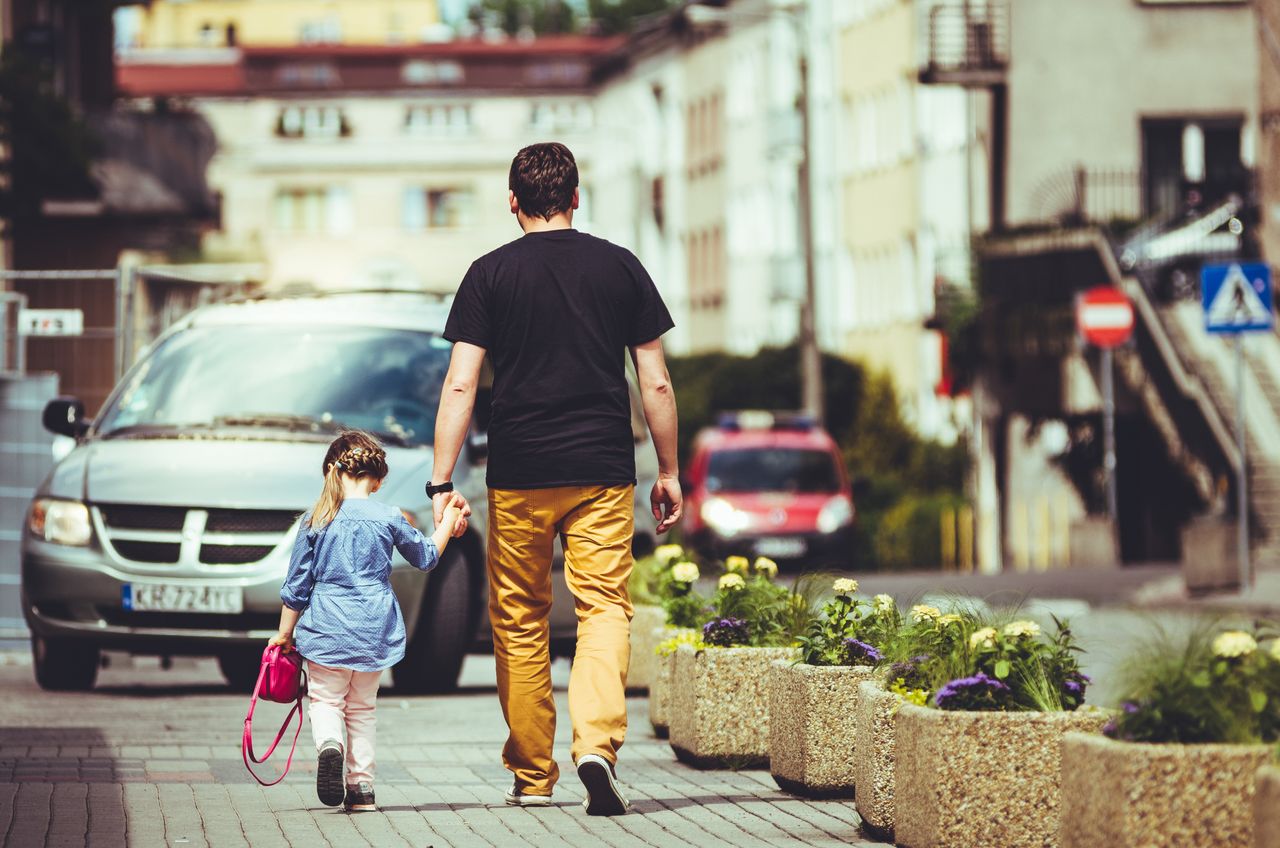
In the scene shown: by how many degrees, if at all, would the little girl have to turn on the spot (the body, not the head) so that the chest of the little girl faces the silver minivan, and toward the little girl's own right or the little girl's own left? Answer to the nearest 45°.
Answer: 0° — they already face it

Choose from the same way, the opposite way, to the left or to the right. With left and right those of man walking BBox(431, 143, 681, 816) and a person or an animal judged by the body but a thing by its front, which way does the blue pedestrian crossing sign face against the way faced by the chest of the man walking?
the opposite way

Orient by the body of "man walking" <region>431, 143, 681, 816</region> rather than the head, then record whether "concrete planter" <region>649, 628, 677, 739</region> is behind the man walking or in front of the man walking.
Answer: in front

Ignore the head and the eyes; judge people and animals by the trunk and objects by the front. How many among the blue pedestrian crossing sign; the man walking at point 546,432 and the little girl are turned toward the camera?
1

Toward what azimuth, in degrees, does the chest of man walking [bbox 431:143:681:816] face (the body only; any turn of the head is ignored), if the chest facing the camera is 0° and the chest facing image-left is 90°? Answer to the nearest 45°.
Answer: approximately 180°

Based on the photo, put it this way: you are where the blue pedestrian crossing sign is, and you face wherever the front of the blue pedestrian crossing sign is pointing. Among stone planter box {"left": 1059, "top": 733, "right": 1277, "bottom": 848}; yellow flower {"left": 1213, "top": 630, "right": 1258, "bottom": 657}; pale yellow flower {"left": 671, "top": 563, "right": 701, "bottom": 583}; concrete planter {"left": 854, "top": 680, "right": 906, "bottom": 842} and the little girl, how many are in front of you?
5

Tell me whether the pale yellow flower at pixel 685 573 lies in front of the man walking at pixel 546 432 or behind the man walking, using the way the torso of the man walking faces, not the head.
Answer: in front

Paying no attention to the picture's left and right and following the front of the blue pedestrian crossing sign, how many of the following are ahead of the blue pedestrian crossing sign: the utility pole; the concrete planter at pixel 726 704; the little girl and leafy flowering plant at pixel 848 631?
3

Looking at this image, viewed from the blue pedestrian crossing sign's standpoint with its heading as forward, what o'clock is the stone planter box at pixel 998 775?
The stone planter box is roughly at 12 o'clock from the blue pedestrian crossing sign.

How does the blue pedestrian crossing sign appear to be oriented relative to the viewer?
toward the camera

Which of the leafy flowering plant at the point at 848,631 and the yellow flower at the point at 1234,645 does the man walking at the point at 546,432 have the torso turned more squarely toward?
the leafy flowering plant

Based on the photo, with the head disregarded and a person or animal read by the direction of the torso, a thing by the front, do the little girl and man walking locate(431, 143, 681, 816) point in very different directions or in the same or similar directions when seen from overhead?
same or similar directions

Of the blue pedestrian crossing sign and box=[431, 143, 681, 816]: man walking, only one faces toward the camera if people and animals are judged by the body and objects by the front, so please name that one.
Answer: the blue pedestrian crossing sign

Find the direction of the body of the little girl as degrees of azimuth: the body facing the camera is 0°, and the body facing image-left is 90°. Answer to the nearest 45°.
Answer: approximately 180°

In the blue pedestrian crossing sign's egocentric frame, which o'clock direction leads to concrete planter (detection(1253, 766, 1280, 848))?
The concrete planter is roughly at 12 o'clock from the blue pedestrian crossing sign.

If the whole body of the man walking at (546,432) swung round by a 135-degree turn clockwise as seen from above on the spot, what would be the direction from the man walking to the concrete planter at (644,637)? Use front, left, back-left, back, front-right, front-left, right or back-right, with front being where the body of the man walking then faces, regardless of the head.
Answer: back-left
